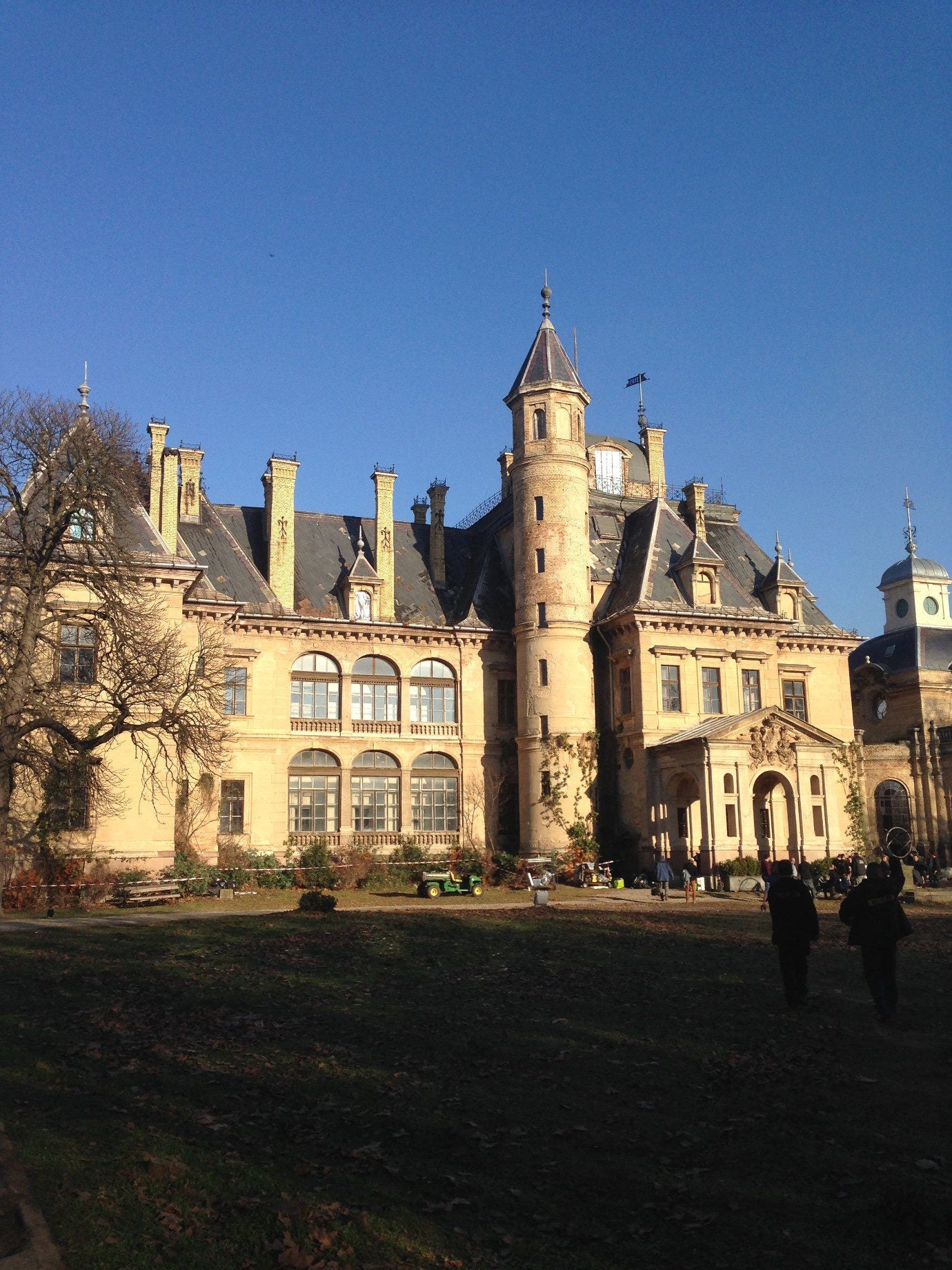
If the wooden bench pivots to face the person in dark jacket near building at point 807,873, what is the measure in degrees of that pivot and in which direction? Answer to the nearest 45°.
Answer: approximately 90° to its left

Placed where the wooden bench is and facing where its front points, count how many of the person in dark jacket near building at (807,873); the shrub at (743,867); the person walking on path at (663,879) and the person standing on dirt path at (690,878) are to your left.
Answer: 4

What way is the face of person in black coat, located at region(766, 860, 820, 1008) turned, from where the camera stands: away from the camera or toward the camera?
away from the camera

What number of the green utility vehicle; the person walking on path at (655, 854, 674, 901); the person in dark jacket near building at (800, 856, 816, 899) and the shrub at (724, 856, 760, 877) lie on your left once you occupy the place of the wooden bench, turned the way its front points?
4

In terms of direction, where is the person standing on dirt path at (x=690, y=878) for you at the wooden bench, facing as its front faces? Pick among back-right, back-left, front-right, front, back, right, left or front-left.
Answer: left

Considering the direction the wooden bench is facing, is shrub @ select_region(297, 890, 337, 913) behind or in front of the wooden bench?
in front

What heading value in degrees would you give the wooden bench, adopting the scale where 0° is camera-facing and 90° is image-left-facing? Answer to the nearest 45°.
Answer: approximately 0°

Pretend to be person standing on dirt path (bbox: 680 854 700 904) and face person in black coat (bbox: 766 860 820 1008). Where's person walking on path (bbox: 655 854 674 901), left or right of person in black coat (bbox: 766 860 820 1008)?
right

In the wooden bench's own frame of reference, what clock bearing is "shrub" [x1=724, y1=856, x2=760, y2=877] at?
The shrub is roughly at 9 o'clock from the wooden bench.

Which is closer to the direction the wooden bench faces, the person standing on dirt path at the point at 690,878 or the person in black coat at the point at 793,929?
the person in black coat

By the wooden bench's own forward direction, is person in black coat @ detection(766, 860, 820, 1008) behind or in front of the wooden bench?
in front

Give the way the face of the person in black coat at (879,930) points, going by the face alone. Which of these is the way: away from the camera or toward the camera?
away from the camera

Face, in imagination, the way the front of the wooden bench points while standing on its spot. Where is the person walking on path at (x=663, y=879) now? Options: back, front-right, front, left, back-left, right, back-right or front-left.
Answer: left

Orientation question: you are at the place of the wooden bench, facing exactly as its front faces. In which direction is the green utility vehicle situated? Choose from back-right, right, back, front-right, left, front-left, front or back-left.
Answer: left
